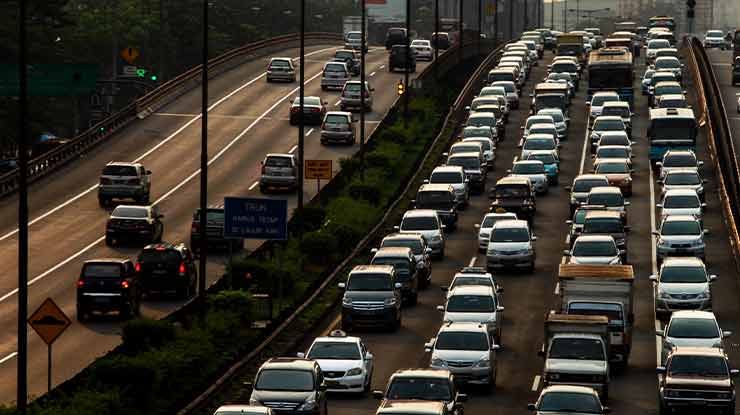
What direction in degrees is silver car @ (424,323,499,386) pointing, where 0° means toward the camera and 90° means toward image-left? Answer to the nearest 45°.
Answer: approximately 0°

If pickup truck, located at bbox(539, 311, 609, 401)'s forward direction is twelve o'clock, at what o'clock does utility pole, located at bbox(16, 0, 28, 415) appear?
The utility pole is roughly at 2 o'clock from the pickup truck.

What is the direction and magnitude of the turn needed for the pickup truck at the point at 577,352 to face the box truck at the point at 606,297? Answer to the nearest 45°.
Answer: approximately 180°
